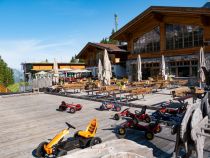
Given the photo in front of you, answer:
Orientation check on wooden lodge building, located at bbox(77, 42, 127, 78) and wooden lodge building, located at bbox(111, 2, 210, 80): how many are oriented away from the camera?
0

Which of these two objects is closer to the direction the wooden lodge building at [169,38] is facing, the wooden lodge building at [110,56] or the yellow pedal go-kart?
the yellow pedal go-kart

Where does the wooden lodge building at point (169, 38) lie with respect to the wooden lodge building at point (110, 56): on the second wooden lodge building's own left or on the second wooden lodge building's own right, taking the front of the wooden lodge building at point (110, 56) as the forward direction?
on the second wooden lodge building's own left

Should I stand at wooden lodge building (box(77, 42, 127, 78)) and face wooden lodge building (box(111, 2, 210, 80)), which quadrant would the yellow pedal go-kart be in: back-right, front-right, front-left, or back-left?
front-right

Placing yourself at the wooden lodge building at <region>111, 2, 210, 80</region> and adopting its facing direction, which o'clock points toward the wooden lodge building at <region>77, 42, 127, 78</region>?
the wooden lodge building at <region>77, 42, 127, 78</region> is roughly at 3 o'clock from the wooden lodge building at <region>111, 2, 210, 80</region>.

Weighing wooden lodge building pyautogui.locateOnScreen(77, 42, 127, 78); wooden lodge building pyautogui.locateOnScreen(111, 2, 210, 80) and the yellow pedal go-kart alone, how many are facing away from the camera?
0

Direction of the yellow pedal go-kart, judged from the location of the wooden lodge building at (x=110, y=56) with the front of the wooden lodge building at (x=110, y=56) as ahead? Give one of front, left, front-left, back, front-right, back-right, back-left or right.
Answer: front-left

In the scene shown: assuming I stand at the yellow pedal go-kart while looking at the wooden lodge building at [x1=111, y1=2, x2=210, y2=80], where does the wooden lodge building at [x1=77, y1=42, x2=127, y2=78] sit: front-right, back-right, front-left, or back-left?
front-left

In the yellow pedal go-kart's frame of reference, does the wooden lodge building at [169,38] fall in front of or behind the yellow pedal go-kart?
behind

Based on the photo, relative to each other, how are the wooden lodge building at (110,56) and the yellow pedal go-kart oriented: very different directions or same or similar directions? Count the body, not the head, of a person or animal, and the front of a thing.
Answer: same or similar directions

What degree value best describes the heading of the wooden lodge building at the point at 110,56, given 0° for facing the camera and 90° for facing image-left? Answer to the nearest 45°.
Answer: approximately 45°

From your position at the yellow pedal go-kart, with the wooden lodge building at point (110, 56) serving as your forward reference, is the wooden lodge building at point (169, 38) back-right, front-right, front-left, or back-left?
front-right

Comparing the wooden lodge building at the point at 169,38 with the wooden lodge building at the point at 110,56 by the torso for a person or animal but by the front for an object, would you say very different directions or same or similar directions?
same or similar directions

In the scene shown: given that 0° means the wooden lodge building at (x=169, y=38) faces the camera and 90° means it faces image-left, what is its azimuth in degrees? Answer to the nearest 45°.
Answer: approximately 45°

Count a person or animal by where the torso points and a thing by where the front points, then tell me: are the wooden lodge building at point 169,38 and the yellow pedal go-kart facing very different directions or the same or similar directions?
same or similar directions
